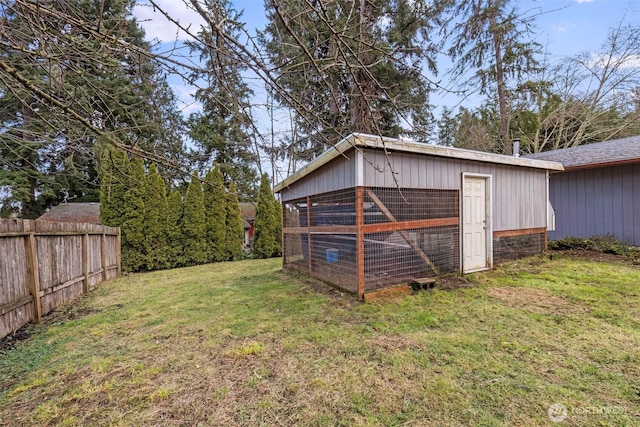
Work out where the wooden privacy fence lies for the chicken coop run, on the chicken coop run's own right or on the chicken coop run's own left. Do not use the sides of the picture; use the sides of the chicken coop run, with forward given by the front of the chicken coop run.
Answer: on the chicken coop run's own right

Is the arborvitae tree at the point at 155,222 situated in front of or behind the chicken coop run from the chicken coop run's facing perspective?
behind

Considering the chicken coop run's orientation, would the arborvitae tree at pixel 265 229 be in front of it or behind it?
behind

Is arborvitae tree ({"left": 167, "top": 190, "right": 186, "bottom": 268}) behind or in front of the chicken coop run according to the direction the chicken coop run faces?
behind

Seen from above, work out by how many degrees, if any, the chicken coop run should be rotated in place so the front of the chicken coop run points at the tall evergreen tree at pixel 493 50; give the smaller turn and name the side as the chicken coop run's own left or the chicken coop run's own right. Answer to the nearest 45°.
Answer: approximately 135° to the chicken coop run's own left

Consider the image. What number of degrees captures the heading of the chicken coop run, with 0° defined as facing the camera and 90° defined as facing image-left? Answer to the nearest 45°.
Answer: approximately 315°

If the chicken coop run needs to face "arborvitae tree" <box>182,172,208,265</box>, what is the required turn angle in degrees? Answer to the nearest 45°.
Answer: approximately 135° to its right

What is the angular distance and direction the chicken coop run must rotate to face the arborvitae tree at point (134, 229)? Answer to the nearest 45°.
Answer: approximately 135° to its right

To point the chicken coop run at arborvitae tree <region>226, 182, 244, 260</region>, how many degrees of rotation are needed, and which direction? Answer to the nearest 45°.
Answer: approximately 180°
